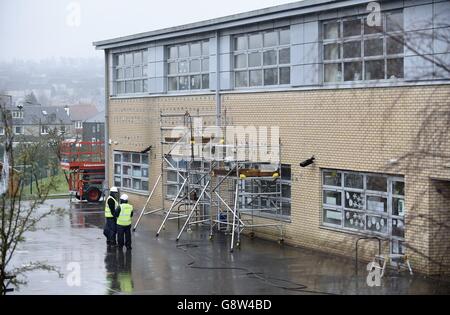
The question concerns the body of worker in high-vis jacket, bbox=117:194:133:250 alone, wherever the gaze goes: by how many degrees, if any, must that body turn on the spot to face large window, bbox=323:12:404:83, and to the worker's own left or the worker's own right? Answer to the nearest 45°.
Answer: approximately 90° to the worker's own right

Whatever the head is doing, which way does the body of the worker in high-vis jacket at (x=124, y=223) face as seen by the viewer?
away from the camera

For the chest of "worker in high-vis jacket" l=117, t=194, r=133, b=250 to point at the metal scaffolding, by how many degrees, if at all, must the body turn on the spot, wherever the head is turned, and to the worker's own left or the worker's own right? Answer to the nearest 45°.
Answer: approximately 45° to the worker's own right

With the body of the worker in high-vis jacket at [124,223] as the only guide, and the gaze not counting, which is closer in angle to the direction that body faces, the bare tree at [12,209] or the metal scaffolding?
the metal scaffolding
